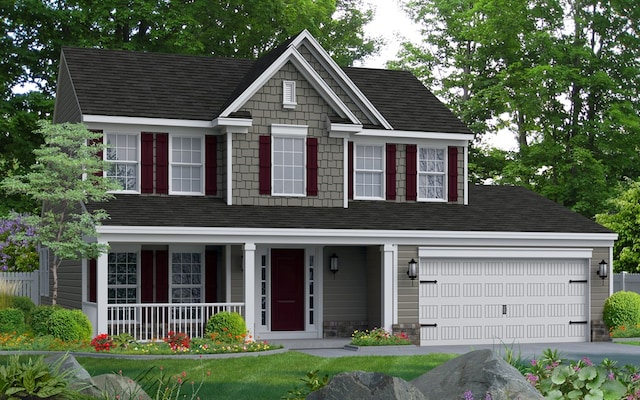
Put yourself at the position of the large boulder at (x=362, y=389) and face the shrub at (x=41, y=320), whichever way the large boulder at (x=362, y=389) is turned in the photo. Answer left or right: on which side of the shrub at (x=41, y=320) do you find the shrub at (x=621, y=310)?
right

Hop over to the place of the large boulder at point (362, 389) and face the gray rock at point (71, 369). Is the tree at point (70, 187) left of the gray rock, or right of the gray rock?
right

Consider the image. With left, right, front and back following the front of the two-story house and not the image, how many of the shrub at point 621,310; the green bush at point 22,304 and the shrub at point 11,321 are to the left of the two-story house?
1

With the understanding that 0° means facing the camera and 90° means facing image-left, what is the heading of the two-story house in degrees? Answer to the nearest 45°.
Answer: approximately 0°

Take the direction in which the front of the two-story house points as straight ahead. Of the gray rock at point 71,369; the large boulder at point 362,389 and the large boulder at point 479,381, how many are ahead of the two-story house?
3

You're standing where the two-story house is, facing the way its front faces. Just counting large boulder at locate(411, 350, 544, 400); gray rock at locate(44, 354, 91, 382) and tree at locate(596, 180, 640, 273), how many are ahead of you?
2

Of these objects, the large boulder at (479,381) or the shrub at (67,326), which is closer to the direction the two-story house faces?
the large boulder

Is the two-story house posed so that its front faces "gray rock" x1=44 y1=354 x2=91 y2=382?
yes

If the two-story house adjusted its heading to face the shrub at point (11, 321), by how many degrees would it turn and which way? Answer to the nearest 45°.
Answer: approximately 45° to its right

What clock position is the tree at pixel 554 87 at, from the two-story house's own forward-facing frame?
The tree is roughly at 7 o'clock from the two-story house.

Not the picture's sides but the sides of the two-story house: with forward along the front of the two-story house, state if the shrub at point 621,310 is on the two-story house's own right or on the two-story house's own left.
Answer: on the two-story house's own left

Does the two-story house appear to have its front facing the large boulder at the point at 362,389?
yes
